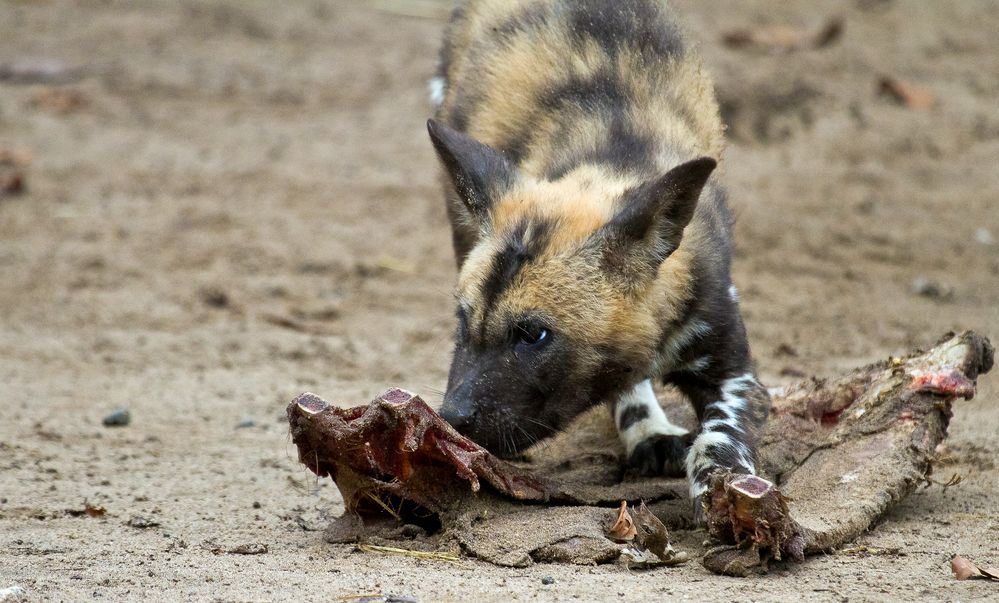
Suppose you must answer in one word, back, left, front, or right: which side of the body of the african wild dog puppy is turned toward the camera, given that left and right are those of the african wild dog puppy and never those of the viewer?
front

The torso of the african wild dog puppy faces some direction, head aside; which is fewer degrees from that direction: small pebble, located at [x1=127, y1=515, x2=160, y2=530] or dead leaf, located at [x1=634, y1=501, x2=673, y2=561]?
the dead leaf

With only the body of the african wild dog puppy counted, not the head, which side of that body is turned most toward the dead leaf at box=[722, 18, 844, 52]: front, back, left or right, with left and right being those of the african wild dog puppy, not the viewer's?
back

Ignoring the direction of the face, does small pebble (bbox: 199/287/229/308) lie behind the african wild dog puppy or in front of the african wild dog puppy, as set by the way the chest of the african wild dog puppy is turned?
behind

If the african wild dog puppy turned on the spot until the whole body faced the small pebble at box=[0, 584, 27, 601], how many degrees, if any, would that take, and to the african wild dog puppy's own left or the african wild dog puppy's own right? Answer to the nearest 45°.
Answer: approximately 45° to the african wild dog puppy's own right

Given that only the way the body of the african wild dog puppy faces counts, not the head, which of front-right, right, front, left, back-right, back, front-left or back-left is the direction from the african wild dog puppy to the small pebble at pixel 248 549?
front-right

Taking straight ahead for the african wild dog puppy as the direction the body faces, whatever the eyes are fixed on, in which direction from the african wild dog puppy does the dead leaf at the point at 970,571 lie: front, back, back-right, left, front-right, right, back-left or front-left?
front-left

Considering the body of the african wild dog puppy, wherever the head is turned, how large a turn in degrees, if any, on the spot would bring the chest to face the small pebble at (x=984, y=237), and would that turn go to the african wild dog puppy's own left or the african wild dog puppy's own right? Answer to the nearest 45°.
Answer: approximately 135° to the african wild dog puppy's own left

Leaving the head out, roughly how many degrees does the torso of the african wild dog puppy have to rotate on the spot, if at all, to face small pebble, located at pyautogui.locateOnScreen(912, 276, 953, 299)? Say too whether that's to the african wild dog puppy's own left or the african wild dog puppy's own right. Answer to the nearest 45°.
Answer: approximately 135° to the african wild dog puppy's own left

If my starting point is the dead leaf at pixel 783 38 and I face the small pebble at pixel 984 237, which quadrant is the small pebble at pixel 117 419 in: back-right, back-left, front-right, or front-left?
front-right

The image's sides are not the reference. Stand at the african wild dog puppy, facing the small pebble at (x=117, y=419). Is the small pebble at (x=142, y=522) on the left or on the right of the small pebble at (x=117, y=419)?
left

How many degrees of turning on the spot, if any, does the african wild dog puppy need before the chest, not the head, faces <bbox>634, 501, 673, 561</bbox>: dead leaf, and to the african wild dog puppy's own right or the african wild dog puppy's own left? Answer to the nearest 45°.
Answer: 0° — it already faces it

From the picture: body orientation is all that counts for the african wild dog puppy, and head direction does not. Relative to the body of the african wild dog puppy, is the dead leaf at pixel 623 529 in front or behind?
in front
